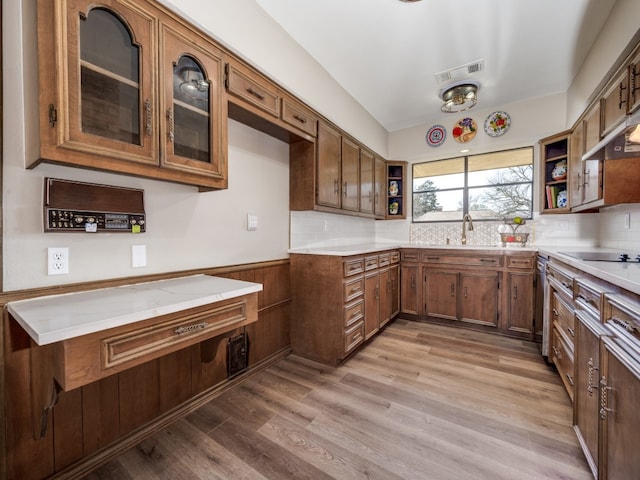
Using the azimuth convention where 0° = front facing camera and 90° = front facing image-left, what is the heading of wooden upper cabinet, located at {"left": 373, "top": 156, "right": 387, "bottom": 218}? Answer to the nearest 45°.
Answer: approximately 270°

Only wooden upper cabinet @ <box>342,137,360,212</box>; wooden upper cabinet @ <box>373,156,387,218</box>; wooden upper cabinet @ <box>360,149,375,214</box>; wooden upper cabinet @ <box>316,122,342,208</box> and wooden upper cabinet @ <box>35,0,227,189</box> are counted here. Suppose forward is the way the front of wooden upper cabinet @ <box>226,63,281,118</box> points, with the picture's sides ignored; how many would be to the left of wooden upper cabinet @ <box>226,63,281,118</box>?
4

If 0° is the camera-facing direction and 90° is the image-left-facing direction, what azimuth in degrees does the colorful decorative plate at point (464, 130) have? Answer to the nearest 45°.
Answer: approximately 0°

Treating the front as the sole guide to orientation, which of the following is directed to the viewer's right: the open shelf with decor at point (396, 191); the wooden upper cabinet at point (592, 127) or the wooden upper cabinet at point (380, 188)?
the wooden upper cabinet at point (380, 188)

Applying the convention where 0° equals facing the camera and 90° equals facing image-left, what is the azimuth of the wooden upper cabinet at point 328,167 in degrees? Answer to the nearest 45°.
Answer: approximately 315°

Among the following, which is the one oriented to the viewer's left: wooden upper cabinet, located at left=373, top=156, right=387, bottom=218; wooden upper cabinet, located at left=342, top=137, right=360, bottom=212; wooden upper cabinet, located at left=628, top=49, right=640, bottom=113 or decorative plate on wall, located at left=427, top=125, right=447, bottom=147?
wooden upper cabinet, located at left=628, top=49, right=640, bottom=113

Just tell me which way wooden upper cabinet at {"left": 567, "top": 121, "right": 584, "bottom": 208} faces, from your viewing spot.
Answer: facing to the left of the viewer

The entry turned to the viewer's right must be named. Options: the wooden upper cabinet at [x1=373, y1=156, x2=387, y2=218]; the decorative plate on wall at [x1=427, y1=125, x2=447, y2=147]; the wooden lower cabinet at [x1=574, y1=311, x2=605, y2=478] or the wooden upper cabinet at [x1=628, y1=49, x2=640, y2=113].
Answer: the wooden upper cabinet at [x1=373, y1=156, x2=387, y2=218]

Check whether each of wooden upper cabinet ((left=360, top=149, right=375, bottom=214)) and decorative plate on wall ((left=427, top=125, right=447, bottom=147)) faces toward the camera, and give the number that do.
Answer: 1

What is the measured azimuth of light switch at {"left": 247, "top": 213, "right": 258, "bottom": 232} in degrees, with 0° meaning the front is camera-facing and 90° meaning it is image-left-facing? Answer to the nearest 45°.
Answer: approximately 315°

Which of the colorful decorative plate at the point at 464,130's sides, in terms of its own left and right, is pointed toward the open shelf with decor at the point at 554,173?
left

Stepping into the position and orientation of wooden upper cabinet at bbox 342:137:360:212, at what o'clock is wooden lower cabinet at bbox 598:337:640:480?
The wooden lower cabinet is roughly at 2 o'clock from the wooden upper cabinet.
